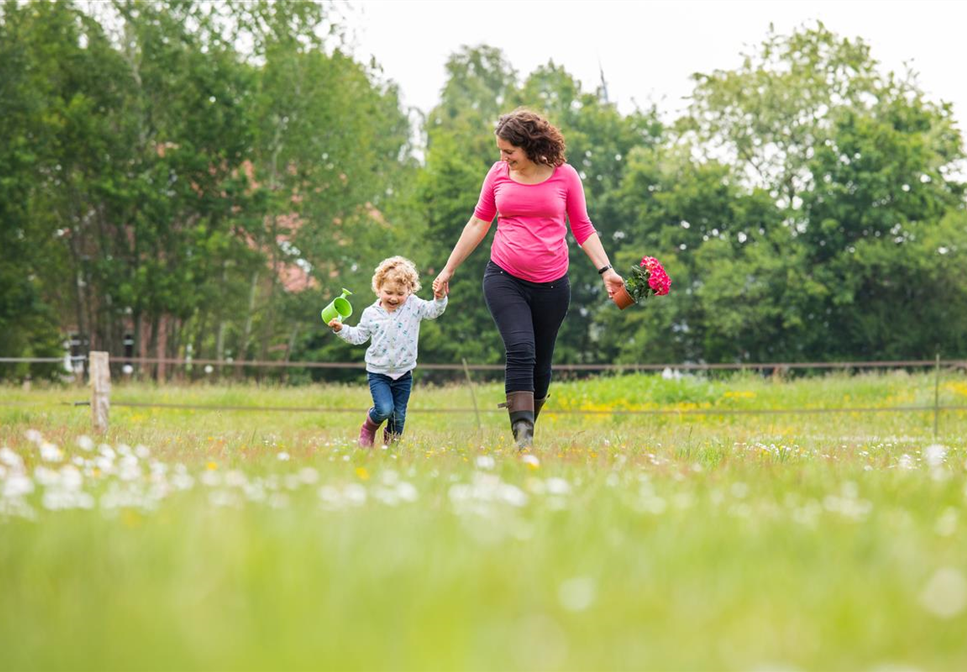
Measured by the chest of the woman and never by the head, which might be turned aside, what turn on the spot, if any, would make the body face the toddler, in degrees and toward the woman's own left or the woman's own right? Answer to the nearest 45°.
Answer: approximately 135° to the woman's own right

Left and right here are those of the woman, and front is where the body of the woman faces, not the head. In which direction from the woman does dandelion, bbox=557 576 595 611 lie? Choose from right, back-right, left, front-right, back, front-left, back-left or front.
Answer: front

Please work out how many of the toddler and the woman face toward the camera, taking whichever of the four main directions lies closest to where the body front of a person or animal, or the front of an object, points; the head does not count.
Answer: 2

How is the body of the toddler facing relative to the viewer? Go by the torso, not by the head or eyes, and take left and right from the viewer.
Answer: facing the viewer

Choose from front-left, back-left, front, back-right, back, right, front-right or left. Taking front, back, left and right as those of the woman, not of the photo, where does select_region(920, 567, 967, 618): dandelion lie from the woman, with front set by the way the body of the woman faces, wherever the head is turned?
front

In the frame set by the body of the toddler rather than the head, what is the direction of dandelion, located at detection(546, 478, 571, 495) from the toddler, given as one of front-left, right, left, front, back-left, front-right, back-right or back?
front

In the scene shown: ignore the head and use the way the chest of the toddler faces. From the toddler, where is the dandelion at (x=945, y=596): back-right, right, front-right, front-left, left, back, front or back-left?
front

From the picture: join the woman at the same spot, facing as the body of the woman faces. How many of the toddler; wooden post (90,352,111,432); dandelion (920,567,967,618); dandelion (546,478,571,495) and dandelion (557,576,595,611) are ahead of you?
3

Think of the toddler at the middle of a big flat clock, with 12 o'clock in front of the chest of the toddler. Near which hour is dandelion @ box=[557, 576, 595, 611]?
The dandelion is roughly at 12 o'clock from the toddler.

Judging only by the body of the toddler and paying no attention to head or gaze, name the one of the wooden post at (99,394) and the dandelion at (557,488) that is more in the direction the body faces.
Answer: the dandelion

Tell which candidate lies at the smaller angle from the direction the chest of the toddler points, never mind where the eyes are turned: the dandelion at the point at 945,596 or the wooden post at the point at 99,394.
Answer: the dandelion
